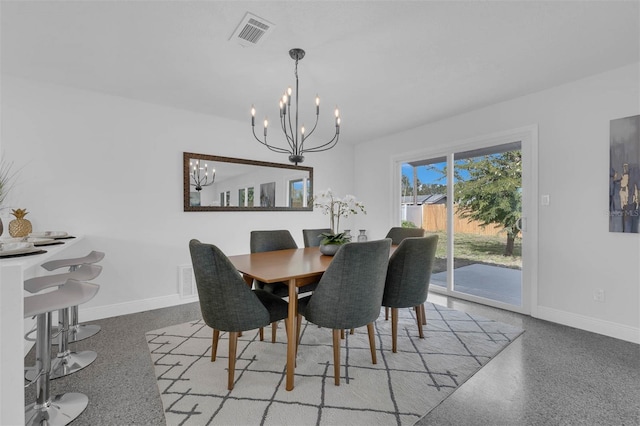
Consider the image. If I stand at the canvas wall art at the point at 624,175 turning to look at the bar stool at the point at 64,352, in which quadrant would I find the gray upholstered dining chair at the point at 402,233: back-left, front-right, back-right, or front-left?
front-right

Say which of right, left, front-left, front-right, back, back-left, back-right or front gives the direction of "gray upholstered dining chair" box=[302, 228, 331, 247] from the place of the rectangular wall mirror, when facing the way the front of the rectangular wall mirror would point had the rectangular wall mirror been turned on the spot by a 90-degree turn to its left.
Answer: right

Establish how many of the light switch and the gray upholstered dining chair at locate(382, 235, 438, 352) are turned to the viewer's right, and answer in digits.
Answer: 0

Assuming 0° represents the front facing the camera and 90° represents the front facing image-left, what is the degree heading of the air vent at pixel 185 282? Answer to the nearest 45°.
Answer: approximately 315°

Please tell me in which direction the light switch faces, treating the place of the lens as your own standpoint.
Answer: facing the viewer and to the left of the viewer

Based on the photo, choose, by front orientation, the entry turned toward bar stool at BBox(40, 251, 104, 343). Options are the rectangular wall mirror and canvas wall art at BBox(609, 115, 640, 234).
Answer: the canvas wall art

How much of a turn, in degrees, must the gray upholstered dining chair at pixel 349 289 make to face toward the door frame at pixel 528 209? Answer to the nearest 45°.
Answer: approximately 90° to its right

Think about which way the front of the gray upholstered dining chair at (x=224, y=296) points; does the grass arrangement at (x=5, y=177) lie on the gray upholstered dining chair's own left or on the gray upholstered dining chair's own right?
on the gray upholstered dining chair's own left

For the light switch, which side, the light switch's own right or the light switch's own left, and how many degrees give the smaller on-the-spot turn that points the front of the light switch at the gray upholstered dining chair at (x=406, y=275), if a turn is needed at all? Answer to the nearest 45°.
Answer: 0° — it already faces it

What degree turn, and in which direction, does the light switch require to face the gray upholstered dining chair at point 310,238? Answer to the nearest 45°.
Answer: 0° — it already faces it

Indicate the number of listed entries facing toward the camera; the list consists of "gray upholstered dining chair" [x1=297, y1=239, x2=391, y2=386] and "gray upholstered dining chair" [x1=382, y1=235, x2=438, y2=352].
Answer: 0

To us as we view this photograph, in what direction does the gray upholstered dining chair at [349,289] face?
facing away from the viewer and to the left of the viewer

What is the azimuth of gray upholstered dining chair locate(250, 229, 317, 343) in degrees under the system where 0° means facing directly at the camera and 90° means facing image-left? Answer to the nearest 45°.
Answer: approximately 315°

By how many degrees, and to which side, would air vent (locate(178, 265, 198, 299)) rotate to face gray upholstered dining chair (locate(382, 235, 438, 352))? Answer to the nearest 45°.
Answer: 0° — it already faces it

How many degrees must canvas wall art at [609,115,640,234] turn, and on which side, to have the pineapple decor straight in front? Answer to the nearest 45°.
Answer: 0° — it already faces it
